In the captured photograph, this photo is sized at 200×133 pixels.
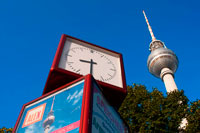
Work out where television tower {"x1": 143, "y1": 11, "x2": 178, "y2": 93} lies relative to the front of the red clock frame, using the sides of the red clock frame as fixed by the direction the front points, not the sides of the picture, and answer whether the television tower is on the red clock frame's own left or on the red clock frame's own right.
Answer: on the red clock frame's own left

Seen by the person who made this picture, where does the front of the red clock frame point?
facing the viewer and to the right of the viewer

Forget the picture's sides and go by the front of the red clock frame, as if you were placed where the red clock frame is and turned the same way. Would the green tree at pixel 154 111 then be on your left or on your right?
on your left

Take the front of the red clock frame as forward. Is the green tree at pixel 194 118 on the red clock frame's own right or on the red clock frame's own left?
on the red clock frame's own left
